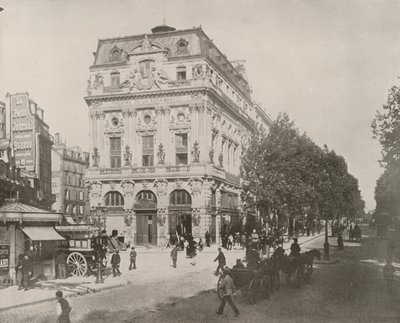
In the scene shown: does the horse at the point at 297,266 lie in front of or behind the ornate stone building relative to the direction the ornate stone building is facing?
in front

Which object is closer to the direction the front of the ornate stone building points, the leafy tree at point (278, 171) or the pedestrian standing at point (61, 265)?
the pedestrian standing

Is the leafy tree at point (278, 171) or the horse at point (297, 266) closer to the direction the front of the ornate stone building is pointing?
the horse

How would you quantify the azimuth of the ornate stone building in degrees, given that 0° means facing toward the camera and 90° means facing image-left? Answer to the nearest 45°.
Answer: approximately 0°

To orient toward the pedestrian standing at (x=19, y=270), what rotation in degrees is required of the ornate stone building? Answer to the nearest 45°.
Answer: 0° — it already faces them

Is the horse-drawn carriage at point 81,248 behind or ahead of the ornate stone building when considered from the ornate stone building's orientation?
ahead

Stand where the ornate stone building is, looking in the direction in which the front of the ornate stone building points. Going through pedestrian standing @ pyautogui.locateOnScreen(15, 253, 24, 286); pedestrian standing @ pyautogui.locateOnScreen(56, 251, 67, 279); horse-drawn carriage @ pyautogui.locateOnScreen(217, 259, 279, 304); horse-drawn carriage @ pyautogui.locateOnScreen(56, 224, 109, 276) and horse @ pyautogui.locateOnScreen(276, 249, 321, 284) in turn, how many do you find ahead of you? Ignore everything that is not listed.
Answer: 5

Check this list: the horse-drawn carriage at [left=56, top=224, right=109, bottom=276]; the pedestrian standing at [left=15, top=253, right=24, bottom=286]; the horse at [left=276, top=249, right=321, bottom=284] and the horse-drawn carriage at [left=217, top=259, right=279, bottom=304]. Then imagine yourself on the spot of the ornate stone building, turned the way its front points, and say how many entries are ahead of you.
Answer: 4

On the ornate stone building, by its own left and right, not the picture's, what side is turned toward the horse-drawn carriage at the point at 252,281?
front

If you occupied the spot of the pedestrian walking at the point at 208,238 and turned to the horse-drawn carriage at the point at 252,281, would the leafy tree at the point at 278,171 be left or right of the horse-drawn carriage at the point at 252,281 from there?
left
